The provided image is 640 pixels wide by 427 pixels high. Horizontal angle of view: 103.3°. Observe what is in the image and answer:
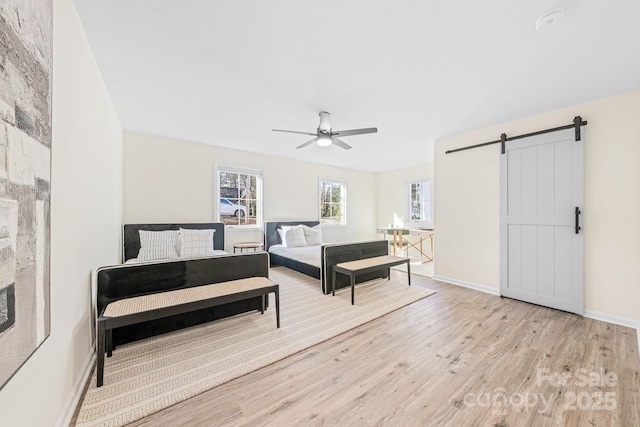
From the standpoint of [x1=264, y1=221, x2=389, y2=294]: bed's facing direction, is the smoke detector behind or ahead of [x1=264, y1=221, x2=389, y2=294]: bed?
ahead

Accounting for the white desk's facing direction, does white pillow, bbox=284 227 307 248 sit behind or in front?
in front

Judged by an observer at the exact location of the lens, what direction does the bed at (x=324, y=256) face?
facing the viewer and to the right of the viewer

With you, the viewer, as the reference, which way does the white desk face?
facing the viewer and to the left of the viewer

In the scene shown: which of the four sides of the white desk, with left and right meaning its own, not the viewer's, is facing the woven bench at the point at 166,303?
front

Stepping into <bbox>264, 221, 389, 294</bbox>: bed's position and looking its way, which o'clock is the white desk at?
The white desk is roughly at 9 o'clock from the bed.

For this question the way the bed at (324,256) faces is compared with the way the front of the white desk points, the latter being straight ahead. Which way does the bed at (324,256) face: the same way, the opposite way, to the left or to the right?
to the left

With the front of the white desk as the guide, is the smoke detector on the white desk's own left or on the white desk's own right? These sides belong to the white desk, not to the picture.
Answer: on the white desk's own left

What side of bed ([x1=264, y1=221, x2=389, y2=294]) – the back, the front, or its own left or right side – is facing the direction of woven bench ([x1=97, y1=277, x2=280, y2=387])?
right

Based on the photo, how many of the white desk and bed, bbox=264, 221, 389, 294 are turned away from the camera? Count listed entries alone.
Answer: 0

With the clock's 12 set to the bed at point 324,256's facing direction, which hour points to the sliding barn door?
The sliding barn door is roughly at 11 o'clock from the bed.
